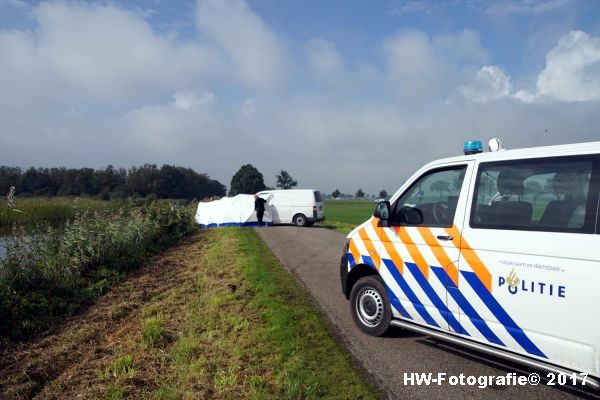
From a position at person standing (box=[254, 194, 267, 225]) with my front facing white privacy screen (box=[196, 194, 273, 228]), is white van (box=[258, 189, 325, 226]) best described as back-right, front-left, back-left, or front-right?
back-right

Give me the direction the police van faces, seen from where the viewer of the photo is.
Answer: facing away from the viewer and to the left of the viewer
